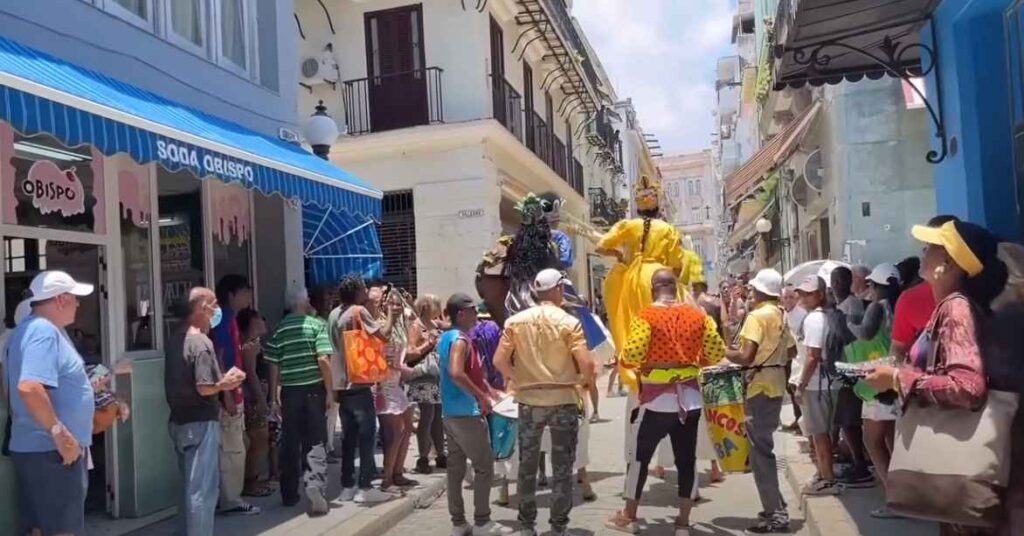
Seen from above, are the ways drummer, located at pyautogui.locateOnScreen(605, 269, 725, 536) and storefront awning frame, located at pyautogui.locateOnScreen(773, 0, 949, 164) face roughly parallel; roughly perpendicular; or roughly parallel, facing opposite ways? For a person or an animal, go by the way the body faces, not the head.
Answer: roughly perpendicular

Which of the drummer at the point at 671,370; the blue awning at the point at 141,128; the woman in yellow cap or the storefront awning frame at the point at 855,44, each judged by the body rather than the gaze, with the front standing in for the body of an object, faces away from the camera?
the drummer

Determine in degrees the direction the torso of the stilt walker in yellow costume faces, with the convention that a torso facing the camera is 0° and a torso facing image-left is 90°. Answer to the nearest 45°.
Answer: approximately 180°

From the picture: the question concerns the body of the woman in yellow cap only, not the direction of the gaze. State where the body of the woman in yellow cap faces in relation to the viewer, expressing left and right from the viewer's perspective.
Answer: facing to the left of the viewer

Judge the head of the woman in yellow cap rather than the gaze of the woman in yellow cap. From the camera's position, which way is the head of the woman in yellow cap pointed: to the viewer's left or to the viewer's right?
to the viewer's left

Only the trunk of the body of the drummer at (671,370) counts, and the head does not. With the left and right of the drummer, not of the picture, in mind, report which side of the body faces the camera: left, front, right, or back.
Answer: back

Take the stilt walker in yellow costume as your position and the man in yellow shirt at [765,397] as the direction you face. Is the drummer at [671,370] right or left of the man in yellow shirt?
right

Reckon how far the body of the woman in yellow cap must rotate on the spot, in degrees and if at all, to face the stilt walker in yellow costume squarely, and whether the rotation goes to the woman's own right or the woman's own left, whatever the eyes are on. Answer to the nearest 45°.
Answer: approximately 45° to the woman's own right

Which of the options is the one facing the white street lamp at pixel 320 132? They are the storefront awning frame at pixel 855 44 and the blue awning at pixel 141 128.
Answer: the storefront awning frame

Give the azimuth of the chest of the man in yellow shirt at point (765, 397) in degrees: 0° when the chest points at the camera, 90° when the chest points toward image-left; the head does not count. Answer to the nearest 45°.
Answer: approximately 135°

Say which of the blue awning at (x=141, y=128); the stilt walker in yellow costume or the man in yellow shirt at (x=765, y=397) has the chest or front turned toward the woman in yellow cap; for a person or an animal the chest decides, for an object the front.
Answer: the blue awning

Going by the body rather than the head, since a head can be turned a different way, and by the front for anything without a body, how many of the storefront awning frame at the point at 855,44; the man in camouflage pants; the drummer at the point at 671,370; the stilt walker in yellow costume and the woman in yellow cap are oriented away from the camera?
3

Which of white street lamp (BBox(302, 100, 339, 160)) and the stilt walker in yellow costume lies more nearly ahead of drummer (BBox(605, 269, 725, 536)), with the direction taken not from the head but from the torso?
the stilt walker in yellow costume

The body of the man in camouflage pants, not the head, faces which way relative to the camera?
away from the camera

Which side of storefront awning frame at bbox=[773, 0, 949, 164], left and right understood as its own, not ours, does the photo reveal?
left

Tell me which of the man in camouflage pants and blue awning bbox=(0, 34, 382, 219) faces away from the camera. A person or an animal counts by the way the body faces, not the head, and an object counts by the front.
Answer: the man in camouflage pants
